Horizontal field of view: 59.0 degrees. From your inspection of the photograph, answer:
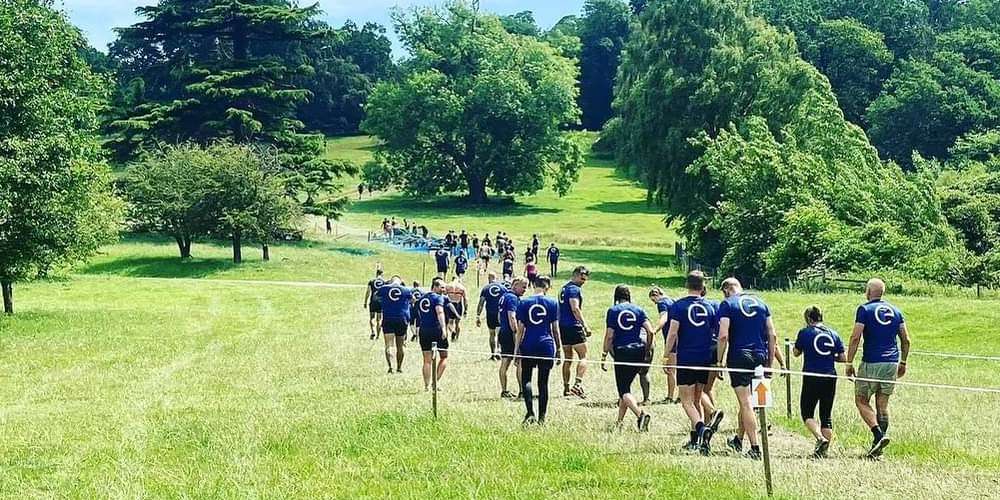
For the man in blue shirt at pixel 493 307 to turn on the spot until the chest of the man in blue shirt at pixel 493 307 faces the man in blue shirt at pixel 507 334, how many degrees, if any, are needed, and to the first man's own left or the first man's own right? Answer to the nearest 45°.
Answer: approximately 180°

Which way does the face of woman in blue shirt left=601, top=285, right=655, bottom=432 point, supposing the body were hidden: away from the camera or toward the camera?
away from the camera

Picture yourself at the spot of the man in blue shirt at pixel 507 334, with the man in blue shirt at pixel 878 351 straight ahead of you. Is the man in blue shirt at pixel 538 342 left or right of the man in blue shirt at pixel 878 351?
right

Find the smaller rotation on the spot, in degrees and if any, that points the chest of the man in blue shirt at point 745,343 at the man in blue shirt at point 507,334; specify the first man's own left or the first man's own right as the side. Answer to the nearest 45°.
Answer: approximately 45° to the first man's own left

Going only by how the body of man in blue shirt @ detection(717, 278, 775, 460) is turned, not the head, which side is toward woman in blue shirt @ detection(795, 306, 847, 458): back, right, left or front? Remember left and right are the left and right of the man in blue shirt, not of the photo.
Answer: right

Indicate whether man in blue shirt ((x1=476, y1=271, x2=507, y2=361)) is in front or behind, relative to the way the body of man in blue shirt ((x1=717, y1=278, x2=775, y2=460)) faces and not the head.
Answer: in front

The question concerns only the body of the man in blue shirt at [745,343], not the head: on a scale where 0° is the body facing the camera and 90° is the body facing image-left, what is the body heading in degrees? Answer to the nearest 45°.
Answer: approximately 180°

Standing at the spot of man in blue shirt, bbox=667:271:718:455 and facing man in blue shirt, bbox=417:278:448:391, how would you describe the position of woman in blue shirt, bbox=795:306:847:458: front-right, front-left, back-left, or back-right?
back-right

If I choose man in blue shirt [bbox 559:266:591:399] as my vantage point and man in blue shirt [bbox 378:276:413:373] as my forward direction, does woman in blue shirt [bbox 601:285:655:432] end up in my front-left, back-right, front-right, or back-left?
back-left

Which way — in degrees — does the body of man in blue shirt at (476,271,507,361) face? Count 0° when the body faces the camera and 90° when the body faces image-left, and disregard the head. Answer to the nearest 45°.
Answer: approximately 180°

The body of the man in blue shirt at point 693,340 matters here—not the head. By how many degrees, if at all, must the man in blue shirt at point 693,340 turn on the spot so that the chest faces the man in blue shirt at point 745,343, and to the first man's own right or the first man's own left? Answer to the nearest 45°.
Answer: approximately 135° to the first man's own right

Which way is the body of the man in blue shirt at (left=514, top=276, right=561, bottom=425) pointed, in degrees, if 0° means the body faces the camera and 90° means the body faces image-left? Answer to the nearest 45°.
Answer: approximately 180°

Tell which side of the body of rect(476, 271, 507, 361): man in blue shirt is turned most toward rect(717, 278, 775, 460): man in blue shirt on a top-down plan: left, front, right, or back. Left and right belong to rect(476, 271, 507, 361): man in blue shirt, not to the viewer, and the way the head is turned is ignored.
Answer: back

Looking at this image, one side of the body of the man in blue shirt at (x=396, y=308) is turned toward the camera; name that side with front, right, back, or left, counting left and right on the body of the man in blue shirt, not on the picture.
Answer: back

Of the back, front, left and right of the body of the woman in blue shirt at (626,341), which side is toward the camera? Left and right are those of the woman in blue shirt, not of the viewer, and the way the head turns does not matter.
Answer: back

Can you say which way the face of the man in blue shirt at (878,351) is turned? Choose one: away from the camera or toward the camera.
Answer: away from the camera
